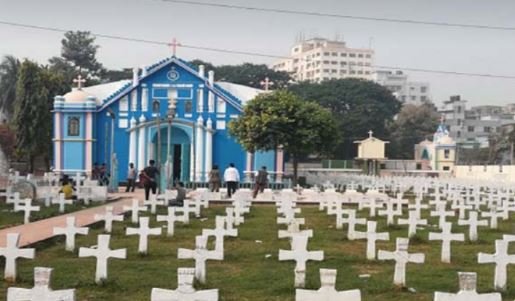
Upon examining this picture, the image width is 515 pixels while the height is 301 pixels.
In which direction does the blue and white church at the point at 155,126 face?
toward the camera

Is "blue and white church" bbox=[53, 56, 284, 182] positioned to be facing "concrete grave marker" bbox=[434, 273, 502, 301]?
yes

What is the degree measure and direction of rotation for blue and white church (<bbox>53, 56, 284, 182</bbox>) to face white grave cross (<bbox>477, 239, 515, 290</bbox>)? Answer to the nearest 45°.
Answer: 0° — it already faces it

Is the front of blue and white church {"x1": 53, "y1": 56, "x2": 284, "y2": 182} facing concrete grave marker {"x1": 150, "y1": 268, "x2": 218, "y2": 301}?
yes

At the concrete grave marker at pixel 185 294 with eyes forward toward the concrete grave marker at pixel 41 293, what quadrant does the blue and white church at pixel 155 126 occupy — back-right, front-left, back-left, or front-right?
front-right

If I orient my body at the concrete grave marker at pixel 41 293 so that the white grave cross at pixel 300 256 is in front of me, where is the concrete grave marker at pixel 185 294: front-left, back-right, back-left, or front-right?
front-right

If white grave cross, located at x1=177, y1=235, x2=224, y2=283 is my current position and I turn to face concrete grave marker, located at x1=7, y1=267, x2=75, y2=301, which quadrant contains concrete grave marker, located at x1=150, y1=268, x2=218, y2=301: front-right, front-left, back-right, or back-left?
front-left

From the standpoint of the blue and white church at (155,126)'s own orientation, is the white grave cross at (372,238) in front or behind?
in front

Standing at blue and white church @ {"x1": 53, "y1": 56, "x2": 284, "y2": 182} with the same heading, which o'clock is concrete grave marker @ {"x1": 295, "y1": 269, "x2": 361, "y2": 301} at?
The concrete grave marker is roughly at 12 o'clock from the blue and white church.

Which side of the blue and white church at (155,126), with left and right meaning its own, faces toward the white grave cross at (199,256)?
front

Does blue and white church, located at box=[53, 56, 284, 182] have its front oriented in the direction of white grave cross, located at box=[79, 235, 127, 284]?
yes

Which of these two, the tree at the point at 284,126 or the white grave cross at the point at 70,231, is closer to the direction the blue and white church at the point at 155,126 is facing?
the white grave cross

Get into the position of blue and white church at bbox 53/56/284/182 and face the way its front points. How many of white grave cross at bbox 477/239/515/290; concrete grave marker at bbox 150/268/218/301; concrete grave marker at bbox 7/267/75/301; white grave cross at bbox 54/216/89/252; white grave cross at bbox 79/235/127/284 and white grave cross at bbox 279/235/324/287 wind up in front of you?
6

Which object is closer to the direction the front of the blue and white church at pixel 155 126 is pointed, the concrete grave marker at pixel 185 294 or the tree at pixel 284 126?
the concrete grave marker
